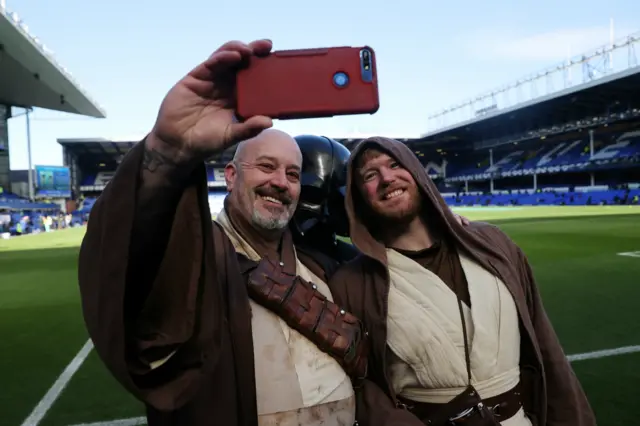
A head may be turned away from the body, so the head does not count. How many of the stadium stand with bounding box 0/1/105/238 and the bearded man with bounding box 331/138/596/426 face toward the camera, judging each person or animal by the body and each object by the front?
1

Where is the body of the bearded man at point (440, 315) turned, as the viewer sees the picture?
toward the camera

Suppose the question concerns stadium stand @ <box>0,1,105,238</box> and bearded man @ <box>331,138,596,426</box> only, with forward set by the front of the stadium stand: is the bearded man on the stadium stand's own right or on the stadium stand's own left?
on the stadium stand's own right

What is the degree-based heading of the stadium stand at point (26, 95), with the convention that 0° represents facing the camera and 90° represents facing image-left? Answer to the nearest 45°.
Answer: approximately 270°

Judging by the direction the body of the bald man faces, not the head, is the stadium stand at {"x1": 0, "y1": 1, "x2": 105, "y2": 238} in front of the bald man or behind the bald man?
behind

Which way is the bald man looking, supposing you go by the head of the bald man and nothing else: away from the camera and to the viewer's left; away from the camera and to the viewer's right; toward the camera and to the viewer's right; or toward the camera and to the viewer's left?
toward the camera and to the viewer's right

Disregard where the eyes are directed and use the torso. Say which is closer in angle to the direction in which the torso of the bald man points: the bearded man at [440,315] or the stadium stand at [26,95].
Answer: the bearded man

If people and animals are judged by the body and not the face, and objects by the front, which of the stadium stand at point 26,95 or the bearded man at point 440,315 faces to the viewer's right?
the stadium stand

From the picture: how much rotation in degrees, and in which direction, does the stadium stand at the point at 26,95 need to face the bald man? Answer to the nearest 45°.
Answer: approximately 90° to its right

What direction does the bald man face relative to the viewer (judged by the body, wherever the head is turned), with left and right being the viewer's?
facing the viewer and to the right of the viewer
